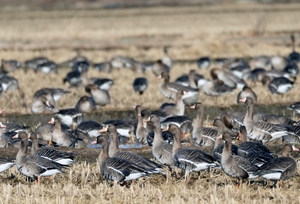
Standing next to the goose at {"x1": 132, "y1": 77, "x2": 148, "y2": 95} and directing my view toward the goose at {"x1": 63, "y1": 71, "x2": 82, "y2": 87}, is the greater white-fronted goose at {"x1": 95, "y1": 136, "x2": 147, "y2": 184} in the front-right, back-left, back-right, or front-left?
back-left

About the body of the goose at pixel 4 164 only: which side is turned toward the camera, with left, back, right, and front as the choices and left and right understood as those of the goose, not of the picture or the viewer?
left

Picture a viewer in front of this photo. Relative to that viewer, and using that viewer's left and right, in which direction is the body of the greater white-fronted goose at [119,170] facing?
facing to the left of the viewer

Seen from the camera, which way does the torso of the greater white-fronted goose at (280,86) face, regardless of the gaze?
to the viewer's left

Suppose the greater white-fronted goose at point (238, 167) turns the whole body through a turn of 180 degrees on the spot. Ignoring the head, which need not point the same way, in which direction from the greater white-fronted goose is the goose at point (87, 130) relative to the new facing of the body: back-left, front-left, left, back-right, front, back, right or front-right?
left

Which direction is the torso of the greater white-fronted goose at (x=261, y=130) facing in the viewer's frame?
to the viewer's left

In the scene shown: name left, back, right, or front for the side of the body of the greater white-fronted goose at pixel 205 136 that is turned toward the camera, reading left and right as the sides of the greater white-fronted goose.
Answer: left

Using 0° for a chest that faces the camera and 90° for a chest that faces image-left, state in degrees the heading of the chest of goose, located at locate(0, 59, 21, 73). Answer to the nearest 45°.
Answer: approximately 90°

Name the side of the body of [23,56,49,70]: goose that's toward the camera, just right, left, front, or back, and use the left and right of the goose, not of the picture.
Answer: left

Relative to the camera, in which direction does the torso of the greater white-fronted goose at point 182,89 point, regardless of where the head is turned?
to the viewer's left

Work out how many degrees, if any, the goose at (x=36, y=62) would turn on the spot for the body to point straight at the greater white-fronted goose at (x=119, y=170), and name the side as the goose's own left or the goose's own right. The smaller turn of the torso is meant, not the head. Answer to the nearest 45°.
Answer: approximately 90° to the goose's own left

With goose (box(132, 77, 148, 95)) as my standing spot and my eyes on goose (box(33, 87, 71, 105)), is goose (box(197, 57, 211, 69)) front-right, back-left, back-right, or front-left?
back-right
